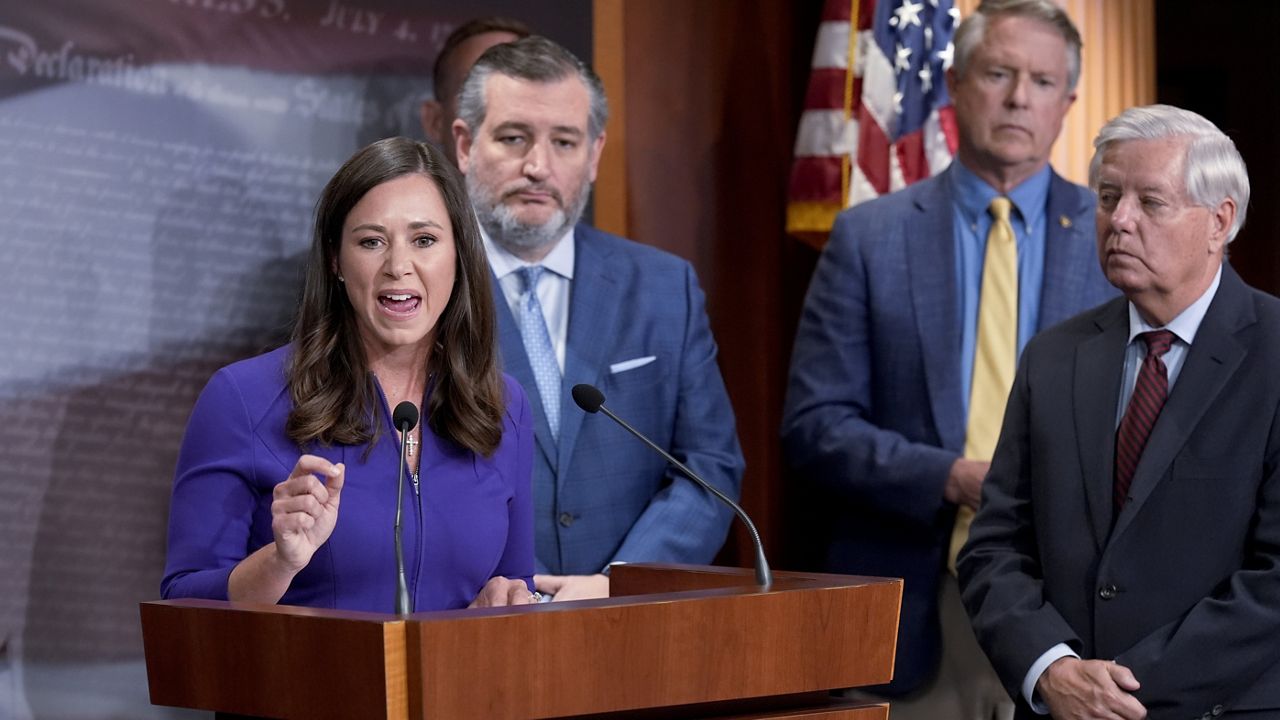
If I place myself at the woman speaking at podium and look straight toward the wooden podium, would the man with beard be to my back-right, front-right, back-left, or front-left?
back-left

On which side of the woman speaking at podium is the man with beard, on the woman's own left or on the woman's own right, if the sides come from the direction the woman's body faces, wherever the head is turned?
on the woman's own left

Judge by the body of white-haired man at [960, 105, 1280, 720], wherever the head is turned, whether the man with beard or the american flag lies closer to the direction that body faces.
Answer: the man with beard

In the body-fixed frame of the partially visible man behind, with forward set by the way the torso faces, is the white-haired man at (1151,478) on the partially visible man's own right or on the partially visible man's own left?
on the partially visible man's own left

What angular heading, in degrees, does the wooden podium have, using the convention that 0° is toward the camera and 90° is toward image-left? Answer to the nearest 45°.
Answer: approximately 315°

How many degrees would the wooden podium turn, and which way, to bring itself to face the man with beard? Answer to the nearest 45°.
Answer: approximately 135° to its left

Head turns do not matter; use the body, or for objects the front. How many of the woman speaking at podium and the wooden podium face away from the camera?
0

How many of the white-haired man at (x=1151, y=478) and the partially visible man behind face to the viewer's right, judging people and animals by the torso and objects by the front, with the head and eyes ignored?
0

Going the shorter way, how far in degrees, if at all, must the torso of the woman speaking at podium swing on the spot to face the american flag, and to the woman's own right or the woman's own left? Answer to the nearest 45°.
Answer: approximately 90° to the woman's own left

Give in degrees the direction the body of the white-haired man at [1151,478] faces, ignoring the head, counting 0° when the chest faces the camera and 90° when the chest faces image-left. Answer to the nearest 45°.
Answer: approximately 45°
